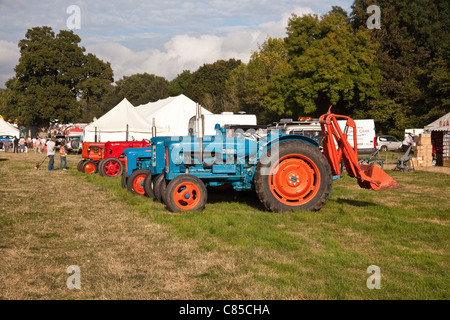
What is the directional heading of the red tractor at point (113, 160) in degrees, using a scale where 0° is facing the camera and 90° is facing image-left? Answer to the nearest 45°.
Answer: approximately 90°

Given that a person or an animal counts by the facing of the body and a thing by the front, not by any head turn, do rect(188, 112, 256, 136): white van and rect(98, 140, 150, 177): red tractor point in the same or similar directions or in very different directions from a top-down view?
same or similar directions

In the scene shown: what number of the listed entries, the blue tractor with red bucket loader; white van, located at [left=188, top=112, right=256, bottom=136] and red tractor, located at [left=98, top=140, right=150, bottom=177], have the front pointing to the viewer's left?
3

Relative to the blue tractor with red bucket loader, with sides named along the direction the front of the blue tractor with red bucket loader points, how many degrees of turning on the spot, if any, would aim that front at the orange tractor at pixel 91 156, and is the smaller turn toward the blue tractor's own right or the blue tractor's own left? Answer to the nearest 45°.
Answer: approximately 45° to the blue tractor's own right

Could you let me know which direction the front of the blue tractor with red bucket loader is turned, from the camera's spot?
facing to the left of the viewer

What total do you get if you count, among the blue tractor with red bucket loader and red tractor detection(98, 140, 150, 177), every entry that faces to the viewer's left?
2

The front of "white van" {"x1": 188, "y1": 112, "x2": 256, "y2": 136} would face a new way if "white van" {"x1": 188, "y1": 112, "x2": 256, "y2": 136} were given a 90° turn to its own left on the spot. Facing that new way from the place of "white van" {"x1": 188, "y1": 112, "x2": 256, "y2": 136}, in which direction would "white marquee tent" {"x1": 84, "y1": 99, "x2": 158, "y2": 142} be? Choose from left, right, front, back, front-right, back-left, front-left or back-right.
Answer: back-right

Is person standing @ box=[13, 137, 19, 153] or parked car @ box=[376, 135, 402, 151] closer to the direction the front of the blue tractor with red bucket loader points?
the person standing

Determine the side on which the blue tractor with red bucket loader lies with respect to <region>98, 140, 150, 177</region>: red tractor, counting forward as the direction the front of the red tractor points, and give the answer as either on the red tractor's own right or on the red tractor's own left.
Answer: on the red tractor's own left

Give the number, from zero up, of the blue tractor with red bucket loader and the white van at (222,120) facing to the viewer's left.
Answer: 2

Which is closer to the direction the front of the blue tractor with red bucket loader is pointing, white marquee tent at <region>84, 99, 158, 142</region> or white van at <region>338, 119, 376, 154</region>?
the white marquee tent

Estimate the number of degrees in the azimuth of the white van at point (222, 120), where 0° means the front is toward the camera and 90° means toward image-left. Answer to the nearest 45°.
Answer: approximately 90°

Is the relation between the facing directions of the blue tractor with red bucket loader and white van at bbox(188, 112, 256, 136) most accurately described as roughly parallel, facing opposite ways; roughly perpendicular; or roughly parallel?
roughly parallel
